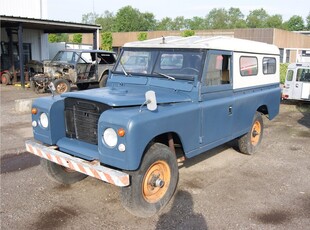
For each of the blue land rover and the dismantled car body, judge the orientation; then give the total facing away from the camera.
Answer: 0

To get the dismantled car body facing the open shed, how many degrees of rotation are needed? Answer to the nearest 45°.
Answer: approximately 135° to its right

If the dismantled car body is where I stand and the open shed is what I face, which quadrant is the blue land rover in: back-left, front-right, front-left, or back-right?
back-left

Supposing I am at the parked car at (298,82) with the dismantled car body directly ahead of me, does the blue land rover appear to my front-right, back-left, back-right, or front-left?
front-left

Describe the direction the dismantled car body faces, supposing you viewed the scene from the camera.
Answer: facing the viewer and to the left of the viewer

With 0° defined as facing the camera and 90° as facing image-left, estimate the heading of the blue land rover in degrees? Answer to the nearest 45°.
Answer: approximately 45°

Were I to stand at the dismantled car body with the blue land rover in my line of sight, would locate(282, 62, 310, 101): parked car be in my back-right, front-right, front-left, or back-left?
front-left
